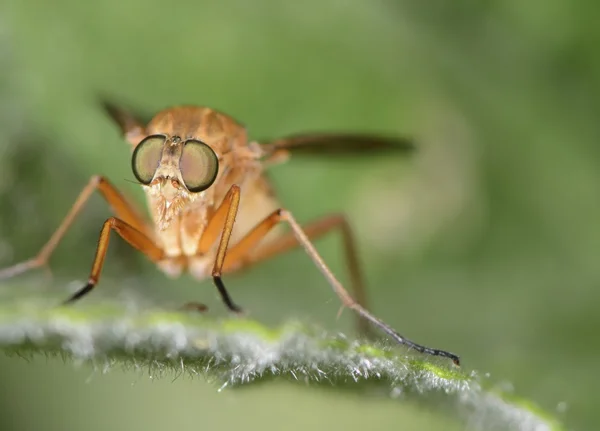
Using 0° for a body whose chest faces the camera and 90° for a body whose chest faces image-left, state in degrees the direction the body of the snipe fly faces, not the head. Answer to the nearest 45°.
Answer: approximately 45°
